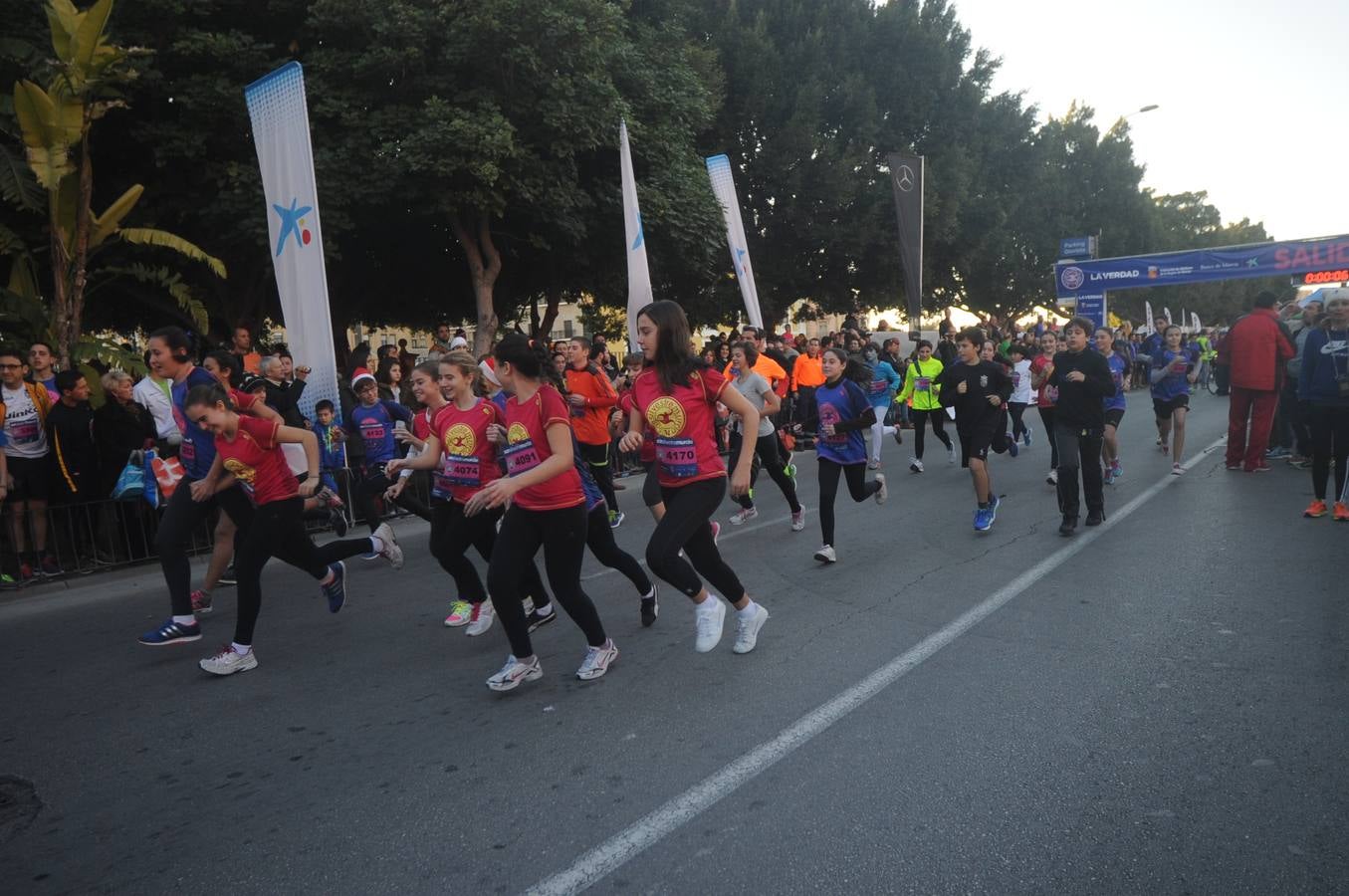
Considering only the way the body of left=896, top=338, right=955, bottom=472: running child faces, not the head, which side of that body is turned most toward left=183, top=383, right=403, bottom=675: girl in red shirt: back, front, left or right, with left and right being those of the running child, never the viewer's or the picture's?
front

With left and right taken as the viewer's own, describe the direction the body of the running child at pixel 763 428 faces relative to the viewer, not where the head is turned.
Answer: facing the viewer and to the left of the viewer

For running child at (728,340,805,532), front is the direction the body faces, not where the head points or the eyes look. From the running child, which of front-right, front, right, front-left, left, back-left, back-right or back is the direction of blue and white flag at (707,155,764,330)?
back-right

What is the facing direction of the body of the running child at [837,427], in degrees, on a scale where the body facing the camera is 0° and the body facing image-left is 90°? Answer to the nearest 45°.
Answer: approximately 45°

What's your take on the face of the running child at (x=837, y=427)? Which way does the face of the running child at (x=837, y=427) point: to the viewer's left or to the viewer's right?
to the viewer's left

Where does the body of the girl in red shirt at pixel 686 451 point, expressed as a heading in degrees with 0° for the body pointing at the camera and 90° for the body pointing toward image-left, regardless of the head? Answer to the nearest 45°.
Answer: approximately 45°

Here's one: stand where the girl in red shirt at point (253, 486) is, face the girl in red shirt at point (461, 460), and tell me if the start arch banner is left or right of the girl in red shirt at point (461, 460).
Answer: left

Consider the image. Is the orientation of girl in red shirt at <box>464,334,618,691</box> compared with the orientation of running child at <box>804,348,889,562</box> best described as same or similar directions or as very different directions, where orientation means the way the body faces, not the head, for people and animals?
same or similar directions

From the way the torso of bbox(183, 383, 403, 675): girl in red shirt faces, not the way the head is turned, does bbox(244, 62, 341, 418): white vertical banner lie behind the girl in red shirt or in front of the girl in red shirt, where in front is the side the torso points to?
behind

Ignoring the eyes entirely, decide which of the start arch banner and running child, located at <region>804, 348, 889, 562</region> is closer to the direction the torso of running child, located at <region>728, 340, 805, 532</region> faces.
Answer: the running child

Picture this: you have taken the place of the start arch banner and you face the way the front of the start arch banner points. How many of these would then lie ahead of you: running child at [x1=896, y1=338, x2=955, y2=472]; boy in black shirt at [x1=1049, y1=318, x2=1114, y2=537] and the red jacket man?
3

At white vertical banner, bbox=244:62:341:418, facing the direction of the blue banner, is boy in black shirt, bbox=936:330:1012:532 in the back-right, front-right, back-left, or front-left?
front-right

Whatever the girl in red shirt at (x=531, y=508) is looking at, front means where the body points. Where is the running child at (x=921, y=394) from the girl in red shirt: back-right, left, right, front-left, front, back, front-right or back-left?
back

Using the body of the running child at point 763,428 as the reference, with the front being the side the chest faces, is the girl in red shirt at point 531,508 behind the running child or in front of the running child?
in front

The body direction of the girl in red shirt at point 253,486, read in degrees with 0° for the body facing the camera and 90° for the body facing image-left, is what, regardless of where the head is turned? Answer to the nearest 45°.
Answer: approximately 45°

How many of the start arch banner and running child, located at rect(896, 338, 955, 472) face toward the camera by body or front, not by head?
2
